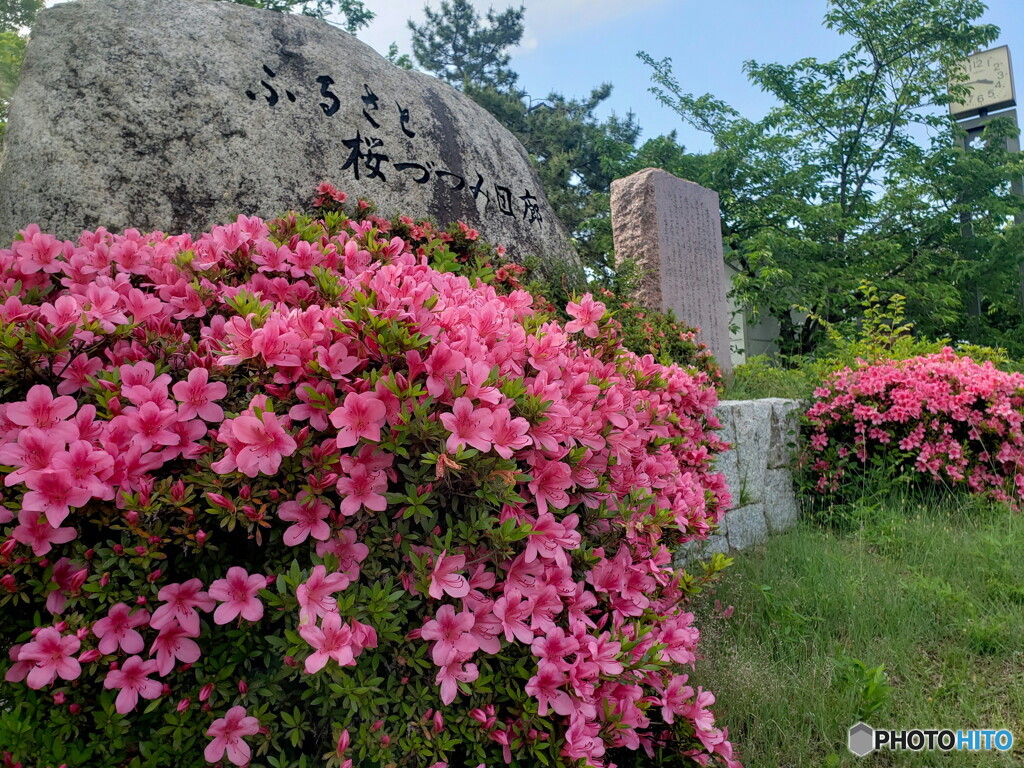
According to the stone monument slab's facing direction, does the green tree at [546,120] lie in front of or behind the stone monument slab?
behind

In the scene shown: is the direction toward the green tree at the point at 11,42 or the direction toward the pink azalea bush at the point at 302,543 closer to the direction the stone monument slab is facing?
the pink azalea bush

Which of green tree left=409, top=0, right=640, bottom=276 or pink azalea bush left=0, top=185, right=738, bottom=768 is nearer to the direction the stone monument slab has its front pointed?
the pink azalea bush

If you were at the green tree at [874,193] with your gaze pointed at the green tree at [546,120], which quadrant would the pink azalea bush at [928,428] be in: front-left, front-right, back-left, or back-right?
back-left

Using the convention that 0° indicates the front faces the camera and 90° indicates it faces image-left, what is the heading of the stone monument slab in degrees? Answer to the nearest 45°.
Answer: approximately 315°

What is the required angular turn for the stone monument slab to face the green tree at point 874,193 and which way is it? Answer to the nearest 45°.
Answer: approximately 90° to its left

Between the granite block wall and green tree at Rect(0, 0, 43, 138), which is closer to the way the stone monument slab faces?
the granite block wall

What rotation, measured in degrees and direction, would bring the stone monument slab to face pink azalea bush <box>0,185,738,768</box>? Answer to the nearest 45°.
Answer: approximately 45° to its right

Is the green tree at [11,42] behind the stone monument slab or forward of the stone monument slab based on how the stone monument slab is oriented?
behind
